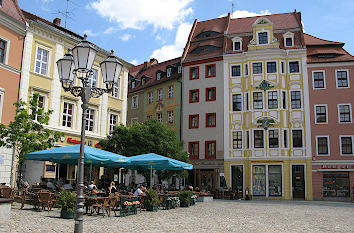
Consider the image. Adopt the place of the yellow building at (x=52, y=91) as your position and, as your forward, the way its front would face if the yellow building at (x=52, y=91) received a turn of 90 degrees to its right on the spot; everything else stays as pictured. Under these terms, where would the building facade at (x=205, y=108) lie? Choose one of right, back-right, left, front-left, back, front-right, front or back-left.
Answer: back

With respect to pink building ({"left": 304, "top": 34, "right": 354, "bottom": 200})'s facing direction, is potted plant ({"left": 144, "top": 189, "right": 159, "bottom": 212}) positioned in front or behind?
in front

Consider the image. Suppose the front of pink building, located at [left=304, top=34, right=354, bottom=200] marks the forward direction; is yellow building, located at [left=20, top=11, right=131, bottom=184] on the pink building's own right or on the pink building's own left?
on the pink building's own right

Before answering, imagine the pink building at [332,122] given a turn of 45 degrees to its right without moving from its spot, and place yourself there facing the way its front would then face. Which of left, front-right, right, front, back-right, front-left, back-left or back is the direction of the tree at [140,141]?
front

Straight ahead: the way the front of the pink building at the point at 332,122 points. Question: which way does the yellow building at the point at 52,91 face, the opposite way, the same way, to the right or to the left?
to the left

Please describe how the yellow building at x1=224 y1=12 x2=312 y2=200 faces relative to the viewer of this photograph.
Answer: facing the viewer

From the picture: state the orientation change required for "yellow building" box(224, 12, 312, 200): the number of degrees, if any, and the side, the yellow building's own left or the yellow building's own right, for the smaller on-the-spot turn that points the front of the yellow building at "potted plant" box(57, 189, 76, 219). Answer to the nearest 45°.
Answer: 0° — it already faces it

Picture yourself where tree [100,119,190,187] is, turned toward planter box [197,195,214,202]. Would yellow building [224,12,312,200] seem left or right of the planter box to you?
left

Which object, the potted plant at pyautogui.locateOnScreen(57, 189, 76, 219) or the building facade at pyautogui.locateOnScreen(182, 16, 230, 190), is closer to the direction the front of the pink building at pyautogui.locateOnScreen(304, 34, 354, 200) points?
the potted plant

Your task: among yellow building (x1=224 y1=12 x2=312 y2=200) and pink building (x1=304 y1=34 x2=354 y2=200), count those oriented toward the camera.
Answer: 2

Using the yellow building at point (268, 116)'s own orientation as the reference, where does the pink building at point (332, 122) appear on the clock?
The pink building is roughly at 9 o'clock from the yellow building.

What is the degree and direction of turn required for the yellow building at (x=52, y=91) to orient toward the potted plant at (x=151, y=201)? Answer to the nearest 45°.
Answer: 0° — it already faces it

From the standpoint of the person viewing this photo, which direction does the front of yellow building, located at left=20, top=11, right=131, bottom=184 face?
facing the viewer and to the right of the viewer
